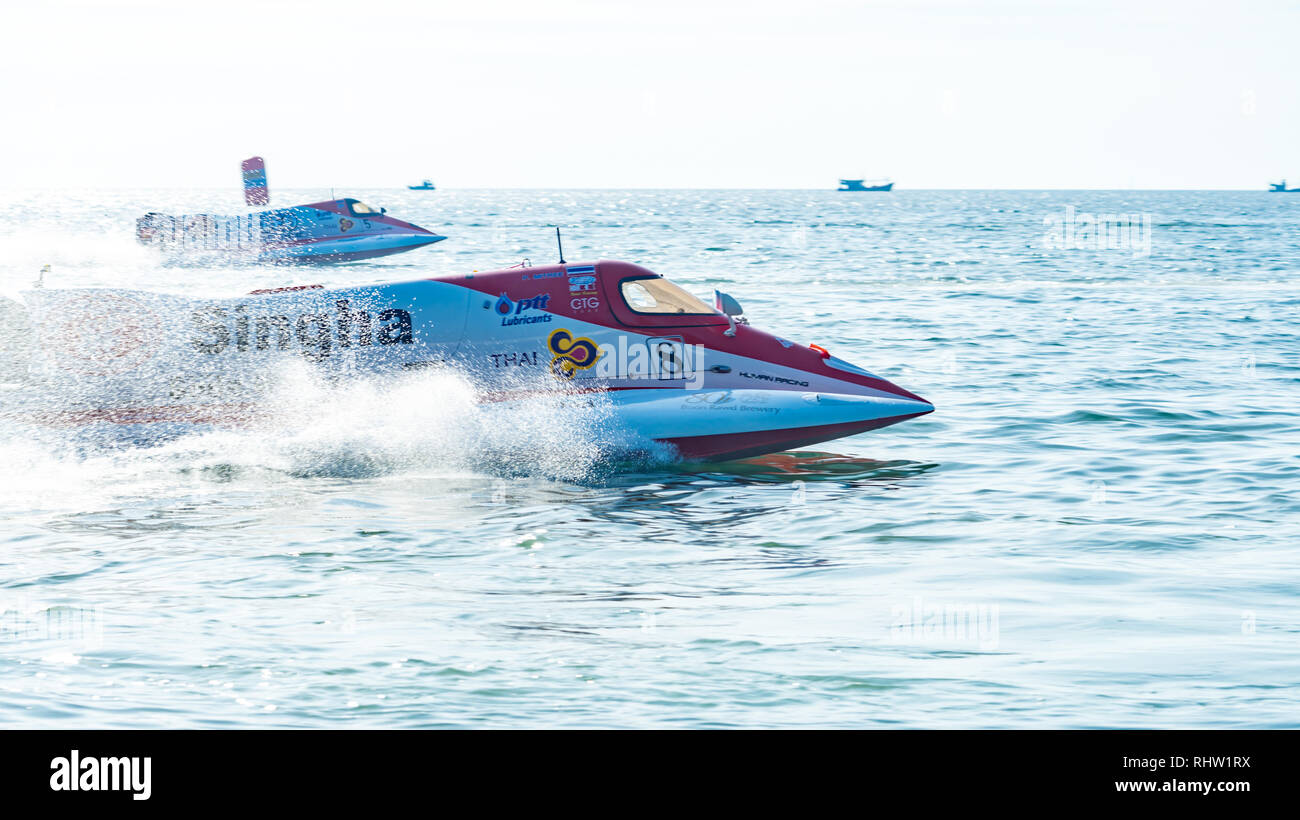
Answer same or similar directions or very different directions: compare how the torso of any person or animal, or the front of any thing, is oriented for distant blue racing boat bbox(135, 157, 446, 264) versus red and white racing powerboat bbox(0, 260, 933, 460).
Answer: same or similar directions

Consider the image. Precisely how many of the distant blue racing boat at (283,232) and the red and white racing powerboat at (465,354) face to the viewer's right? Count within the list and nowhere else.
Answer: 2

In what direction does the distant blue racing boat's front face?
to the viewer's right

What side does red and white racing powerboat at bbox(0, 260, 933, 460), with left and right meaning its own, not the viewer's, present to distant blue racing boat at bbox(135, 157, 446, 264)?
left

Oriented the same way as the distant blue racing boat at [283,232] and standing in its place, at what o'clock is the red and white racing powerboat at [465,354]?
The red and white racing powerboat is roughly at 3 o'clock from the distant blue racing boat.

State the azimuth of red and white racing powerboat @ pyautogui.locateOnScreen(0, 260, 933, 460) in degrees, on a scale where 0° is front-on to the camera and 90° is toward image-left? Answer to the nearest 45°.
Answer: approximately 270°
